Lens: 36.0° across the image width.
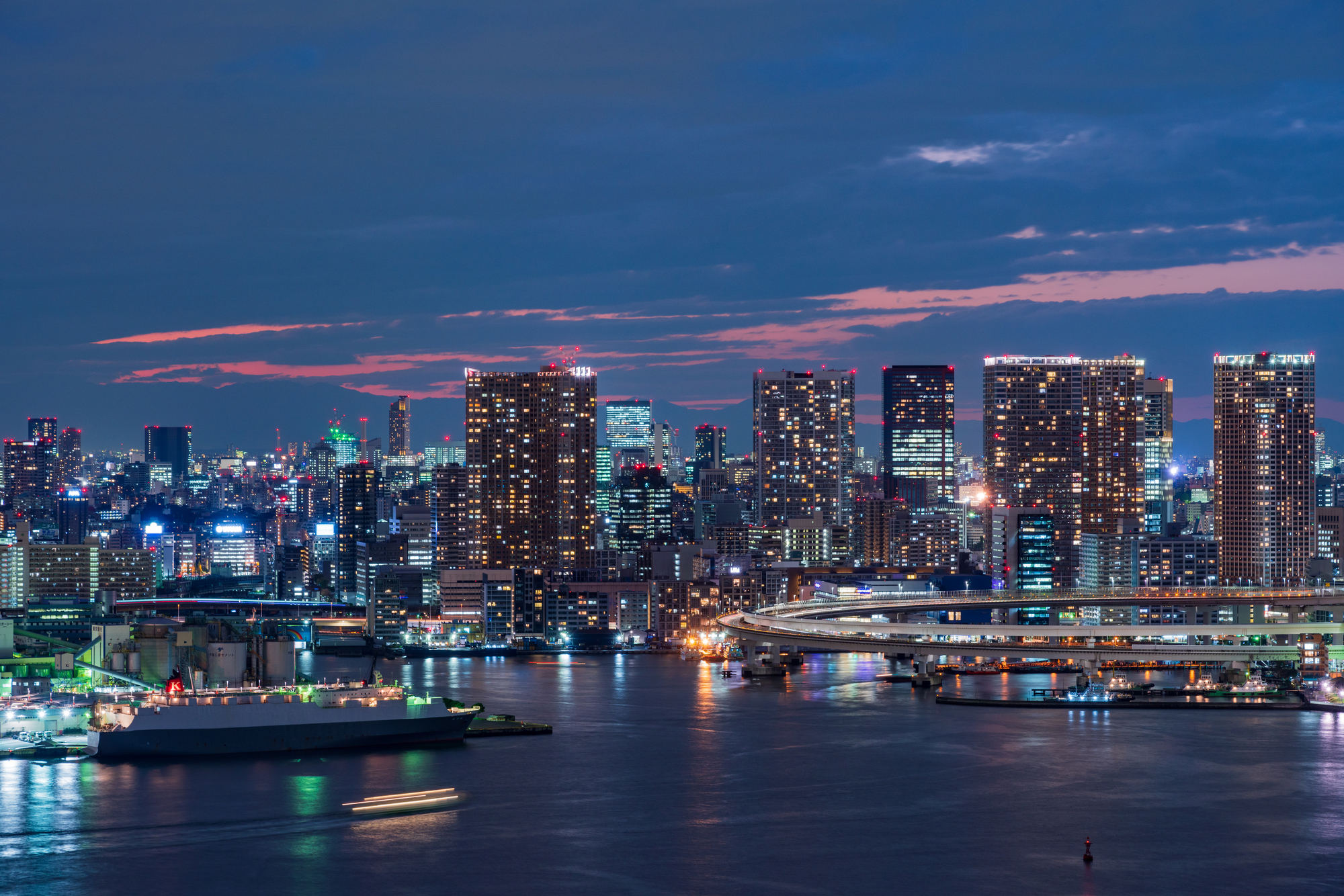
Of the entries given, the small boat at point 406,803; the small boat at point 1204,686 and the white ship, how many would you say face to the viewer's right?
2

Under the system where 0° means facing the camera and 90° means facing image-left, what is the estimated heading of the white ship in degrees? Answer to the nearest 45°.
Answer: approximately 270°

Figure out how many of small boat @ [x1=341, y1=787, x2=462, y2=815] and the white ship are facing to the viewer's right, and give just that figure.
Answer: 2

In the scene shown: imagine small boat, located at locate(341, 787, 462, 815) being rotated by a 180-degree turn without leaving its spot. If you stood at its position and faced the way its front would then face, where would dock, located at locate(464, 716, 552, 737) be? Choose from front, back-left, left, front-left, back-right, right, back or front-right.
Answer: right

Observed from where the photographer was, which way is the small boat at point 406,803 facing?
facing to the right of the viewer

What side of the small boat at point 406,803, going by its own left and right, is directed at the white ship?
left

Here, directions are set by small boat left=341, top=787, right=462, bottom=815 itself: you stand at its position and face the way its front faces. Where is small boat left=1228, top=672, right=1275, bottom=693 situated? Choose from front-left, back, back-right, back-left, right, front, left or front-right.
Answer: front-left

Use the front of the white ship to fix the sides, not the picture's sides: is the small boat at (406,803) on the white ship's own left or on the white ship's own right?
on the white ship's own right

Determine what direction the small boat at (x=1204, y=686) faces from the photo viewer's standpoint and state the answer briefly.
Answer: facing to the left of the viewer

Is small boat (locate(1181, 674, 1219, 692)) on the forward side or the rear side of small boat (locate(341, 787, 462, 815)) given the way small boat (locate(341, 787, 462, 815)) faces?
on the forward side
